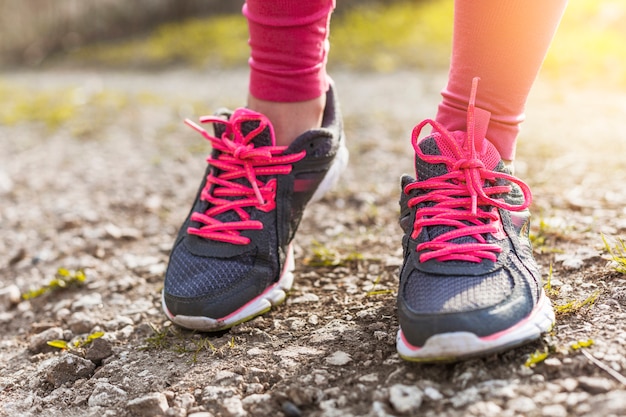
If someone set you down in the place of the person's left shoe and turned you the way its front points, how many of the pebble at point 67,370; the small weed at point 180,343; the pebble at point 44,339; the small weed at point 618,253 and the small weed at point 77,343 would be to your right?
4

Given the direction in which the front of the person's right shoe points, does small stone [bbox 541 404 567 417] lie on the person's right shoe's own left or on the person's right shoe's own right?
on the person's right shoe's own left

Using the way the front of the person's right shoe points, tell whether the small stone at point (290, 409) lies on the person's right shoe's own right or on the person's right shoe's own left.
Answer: on the person's right shoe's own left

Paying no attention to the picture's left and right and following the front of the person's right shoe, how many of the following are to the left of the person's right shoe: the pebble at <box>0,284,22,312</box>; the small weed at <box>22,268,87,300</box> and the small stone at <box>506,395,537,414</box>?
1

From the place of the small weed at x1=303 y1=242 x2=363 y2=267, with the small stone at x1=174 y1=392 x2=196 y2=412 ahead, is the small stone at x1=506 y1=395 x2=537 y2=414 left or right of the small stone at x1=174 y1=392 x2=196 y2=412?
left

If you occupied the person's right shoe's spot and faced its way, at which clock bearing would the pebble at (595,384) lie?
The pebble is roughly at 9 o'clock from the person's right shoe.

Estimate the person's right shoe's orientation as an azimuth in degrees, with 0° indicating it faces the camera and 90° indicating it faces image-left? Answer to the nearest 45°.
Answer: approximately 45°

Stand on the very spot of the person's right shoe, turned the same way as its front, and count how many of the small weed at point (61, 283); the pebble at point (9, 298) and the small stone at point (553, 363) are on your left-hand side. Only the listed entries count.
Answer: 1

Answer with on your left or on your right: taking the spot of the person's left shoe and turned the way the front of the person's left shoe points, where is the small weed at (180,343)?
on your right

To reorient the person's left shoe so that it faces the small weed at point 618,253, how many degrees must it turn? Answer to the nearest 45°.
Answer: approximately 135° to its left
